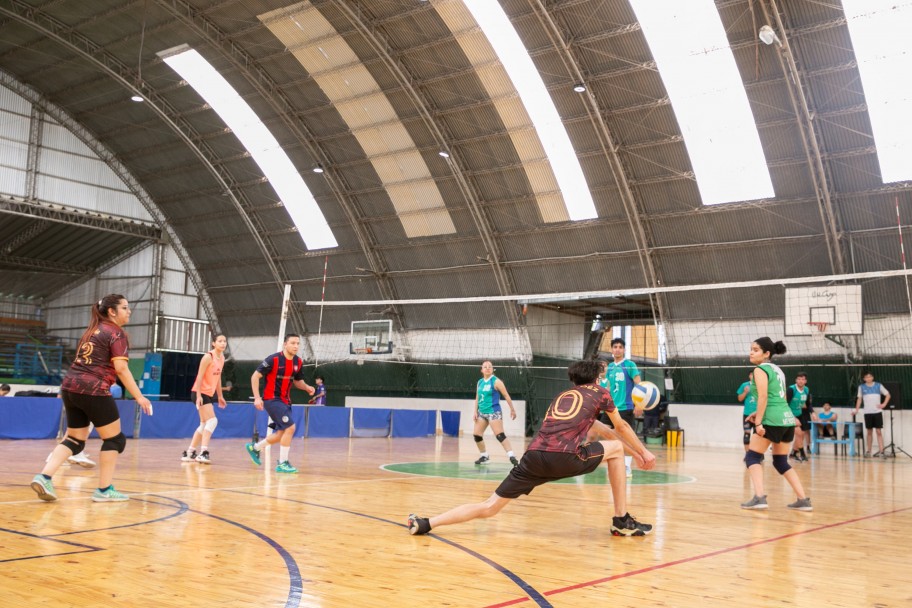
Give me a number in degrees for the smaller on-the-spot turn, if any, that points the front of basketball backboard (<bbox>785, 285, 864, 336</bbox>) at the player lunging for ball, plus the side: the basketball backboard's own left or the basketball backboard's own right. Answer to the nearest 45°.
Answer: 0° — it already faces them

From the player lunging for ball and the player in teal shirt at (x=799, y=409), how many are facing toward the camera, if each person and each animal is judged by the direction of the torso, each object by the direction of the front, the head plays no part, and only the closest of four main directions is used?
1

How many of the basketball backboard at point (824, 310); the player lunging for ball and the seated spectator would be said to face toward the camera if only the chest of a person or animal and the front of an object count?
2

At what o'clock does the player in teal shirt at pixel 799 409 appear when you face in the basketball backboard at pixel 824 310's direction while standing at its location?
The player in teal shirt is roughly at 12 o'clock from the basketball backboard.

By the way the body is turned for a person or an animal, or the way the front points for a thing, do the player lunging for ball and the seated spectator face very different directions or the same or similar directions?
very different directions

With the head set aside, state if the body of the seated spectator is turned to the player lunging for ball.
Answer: yes
